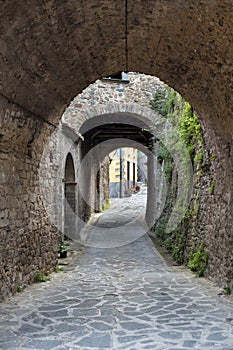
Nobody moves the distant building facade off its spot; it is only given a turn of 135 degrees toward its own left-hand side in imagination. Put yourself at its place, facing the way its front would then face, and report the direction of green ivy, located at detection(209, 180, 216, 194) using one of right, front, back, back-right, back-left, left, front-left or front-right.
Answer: back

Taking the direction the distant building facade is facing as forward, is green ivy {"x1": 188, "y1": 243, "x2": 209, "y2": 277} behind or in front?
in front

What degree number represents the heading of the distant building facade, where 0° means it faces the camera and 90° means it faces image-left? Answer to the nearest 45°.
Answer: approximately 315°

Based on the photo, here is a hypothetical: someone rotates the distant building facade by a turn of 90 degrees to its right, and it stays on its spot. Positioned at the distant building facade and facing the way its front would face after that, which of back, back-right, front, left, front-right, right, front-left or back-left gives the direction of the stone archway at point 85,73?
front-left

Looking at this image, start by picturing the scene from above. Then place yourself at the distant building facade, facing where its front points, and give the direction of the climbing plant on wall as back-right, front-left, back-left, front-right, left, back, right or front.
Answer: front-right
